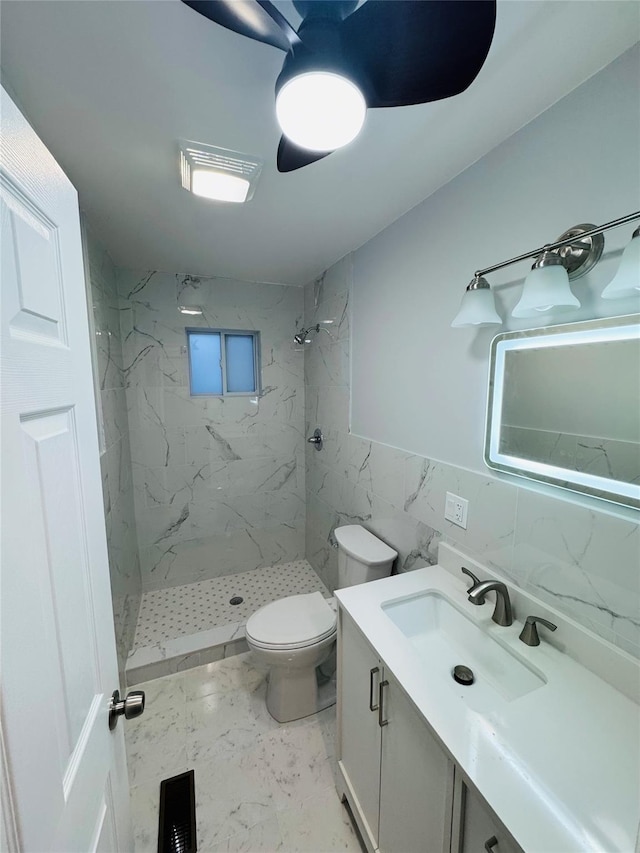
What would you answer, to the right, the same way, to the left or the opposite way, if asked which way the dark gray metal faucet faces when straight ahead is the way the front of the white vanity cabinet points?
the same way

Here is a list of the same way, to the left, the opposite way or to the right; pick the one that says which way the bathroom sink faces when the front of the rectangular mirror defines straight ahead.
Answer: the same way

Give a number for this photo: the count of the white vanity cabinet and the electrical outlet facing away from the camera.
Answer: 0

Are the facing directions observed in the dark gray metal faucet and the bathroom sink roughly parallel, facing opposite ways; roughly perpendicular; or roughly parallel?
roughly parallel

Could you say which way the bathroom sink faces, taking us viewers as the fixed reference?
facing the viewer and to the left of the viewer

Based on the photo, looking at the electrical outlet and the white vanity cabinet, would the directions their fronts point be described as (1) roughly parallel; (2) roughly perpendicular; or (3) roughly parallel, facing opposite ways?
roughly parallel

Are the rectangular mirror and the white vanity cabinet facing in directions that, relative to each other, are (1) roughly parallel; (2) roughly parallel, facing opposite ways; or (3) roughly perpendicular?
roughly parallel

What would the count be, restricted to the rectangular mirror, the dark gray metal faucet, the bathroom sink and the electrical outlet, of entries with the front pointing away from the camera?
0

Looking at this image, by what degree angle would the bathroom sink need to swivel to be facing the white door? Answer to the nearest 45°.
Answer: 0° — it already faces it
